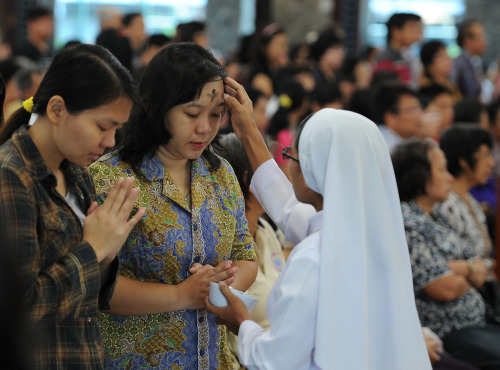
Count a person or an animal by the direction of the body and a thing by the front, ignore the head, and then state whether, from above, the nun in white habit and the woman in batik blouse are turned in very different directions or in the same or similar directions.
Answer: very different directions

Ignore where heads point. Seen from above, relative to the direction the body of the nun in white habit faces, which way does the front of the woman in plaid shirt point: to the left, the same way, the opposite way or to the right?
the opposite way

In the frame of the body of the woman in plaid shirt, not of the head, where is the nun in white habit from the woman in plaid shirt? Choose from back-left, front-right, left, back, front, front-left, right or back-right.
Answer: front-left

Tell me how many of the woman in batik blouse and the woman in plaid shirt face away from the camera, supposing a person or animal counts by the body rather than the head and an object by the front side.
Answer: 0

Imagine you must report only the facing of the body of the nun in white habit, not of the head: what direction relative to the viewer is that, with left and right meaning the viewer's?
facing away from the viewer and to the left of the viewer

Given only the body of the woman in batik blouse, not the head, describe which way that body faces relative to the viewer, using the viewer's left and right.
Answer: facing the viewer and to the right of the viewer
